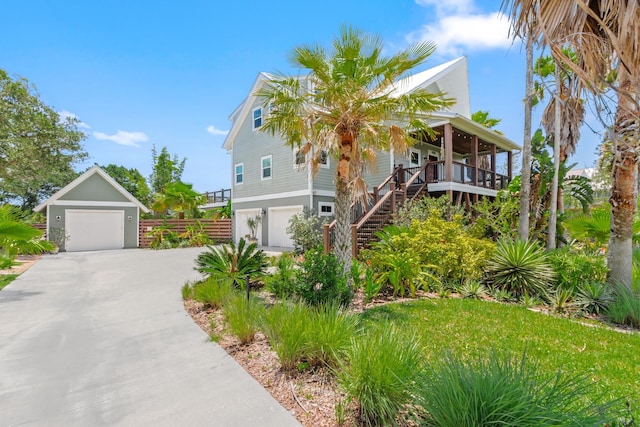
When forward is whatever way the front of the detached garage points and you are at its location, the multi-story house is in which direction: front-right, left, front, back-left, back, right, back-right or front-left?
front-left

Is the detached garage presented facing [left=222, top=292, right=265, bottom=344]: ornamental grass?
yes

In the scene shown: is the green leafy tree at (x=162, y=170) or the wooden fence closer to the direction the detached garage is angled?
the wooden fence

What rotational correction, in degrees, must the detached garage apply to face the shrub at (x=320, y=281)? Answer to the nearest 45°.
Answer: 0° — it already faces it

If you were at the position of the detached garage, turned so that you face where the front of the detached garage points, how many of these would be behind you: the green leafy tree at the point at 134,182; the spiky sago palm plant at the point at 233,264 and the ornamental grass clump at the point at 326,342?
1

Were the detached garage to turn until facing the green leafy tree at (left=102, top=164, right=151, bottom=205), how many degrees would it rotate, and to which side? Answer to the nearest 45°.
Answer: approximately 180°

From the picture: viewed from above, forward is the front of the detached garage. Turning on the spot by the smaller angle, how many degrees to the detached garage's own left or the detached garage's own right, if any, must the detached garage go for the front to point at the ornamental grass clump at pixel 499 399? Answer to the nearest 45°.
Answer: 0° — it already faces it

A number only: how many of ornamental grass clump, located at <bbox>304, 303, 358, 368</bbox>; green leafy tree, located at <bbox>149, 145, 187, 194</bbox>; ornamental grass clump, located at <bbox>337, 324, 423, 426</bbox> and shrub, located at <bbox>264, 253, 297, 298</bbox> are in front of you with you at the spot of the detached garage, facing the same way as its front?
3

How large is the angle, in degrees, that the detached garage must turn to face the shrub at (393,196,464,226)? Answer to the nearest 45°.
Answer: approximately 45° to its left

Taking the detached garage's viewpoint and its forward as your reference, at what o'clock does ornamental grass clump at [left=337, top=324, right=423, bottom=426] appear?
The ornamental grass clump is roughly at 12 o'clock from the detached garage.

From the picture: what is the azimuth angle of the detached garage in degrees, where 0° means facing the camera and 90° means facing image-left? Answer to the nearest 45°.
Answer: approximately 0°

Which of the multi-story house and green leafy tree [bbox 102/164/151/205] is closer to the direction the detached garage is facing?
the multi-story house
